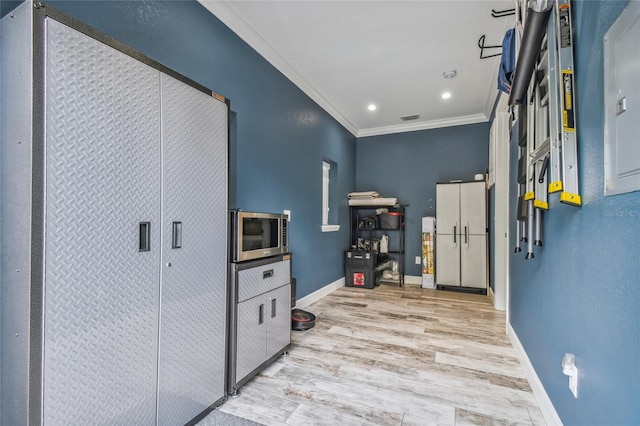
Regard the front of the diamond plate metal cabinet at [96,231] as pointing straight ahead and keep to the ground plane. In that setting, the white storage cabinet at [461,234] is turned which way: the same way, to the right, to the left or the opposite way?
to the right

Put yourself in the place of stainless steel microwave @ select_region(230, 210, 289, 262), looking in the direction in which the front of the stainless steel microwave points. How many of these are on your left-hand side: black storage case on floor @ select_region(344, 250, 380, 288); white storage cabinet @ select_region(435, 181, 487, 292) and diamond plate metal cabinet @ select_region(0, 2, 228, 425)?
2

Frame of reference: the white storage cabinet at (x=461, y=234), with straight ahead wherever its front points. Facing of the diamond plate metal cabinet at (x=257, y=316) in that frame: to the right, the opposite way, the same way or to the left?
to the left

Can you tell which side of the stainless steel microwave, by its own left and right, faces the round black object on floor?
left

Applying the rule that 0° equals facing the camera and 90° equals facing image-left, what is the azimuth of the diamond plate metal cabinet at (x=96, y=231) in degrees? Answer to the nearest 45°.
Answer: approximately 315°

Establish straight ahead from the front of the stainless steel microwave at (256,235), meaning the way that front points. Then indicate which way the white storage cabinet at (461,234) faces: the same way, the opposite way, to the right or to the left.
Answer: to the right

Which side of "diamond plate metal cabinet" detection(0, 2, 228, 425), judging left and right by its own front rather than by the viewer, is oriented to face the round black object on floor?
left

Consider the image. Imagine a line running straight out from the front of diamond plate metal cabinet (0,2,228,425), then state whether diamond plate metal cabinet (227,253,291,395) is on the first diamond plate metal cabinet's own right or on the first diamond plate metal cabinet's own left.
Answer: on the first diamond plate metal cabinet's own left
